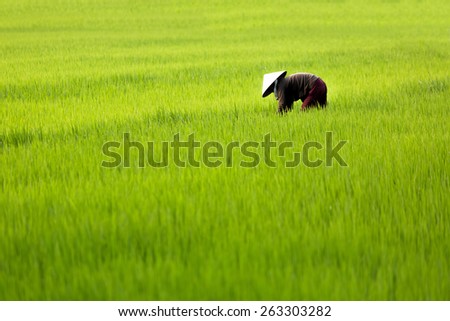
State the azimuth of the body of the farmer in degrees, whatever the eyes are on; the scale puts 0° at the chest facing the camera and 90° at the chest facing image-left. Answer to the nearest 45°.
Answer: approximately 90°

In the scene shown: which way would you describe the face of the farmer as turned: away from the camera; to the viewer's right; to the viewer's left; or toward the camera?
to the viewer's left
